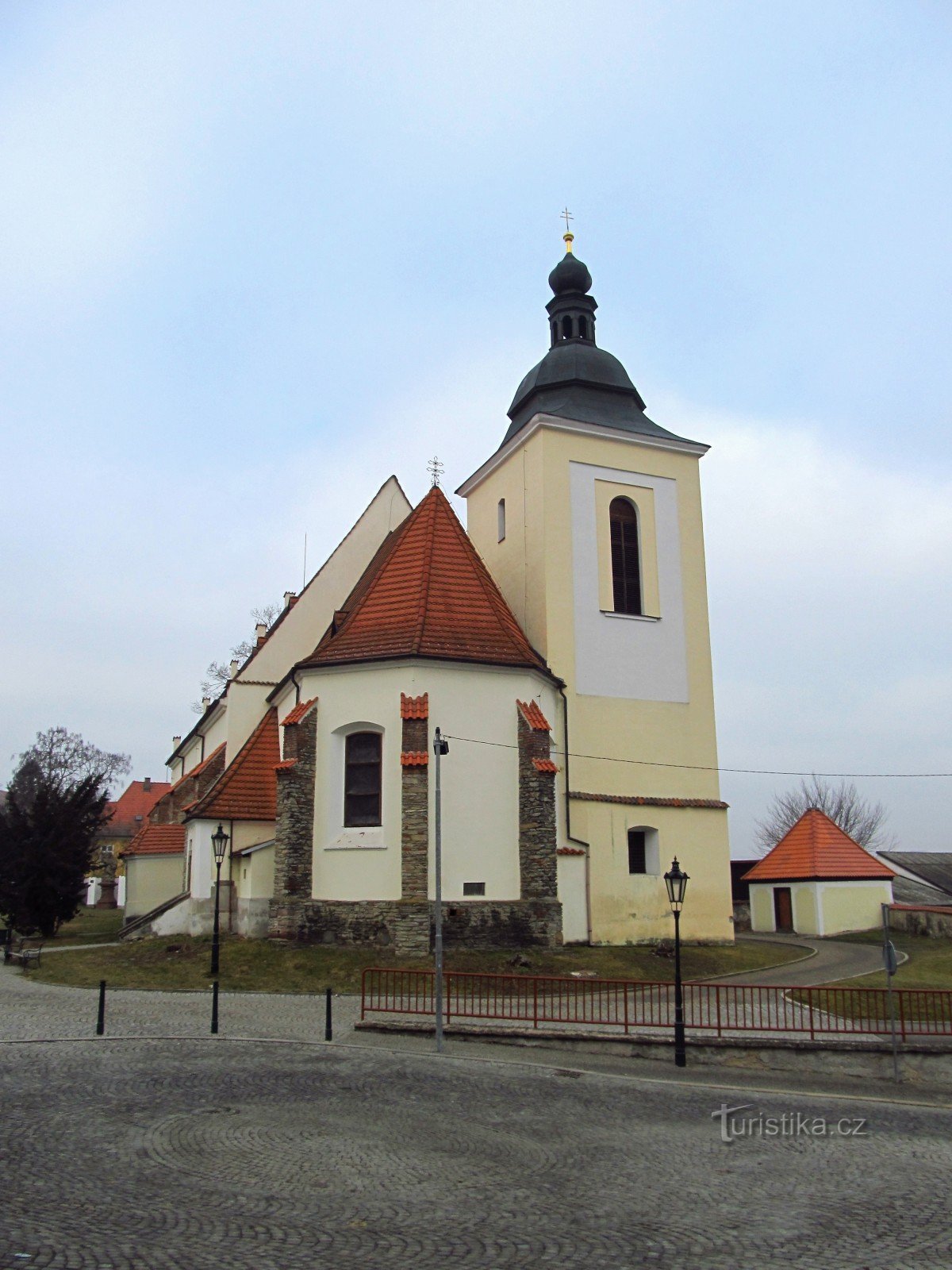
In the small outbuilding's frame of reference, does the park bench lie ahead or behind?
ahead

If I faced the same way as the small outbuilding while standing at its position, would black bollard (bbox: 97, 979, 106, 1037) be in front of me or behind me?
in front

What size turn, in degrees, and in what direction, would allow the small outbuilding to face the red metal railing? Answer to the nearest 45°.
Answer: approximately 45° to its left

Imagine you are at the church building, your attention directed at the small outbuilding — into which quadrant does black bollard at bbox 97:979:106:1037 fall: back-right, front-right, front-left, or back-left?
back-right

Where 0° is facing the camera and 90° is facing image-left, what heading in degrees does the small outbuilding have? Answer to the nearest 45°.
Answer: approximately 45°
